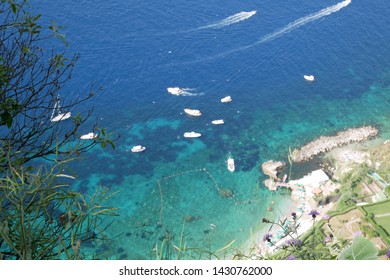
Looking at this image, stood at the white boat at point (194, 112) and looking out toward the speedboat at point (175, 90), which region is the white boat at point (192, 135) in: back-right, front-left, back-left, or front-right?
back-left

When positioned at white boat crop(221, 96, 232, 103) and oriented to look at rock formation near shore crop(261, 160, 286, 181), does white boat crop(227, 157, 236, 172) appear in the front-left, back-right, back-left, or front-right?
front-right

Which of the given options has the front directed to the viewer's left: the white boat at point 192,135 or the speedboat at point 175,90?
the speedboat

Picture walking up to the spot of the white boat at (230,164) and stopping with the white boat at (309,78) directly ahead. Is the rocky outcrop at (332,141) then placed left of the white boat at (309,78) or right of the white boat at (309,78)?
right

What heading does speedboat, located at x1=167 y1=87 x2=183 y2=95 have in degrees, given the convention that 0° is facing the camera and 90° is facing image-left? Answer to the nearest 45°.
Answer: approximately 90°

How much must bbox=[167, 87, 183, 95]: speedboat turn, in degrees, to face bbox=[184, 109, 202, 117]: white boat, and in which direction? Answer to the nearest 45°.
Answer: approximately 135° to its left
